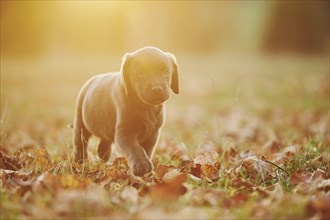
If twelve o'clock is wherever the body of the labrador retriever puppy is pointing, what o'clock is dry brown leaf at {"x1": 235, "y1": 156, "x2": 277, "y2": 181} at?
The dry brown leaf is roughly at 11 o'clock from the labrador retriever puppy.

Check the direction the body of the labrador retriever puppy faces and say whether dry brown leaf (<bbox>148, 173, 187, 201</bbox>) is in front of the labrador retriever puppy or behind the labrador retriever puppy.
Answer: in front

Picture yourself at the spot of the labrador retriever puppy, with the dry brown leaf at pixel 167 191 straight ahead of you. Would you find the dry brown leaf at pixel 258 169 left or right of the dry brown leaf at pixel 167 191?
left

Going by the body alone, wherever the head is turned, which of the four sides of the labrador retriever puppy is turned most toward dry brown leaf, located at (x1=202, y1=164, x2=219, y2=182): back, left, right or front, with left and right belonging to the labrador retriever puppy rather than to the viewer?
front

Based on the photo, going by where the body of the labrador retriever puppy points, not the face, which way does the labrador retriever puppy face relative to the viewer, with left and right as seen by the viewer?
facing the viewer and to the right of the viewer

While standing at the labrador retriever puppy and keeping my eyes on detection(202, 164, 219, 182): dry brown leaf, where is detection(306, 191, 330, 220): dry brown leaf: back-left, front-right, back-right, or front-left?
front-right

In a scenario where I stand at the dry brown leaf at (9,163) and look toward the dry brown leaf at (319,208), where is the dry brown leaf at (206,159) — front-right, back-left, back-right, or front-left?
front-left

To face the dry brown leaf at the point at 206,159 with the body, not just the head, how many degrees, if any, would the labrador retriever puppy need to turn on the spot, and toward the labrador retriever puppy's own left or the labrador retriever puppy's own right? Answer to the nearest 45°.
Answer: approximately 45° to the labrador retriever puppy's own left

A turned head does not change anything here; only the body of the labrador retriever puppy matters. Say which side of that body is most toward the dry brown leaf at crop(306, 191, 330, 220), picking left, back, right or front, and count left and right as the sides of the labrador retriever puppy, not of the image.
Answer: front

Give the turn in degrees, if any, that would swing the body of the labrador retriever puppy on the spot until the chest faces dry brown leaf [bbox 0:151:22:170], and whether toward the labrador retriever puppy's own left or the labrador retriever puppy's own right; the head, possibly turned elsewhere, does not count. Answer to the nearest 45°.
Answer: approximately 135° to the labrador retriever puppy's own right
